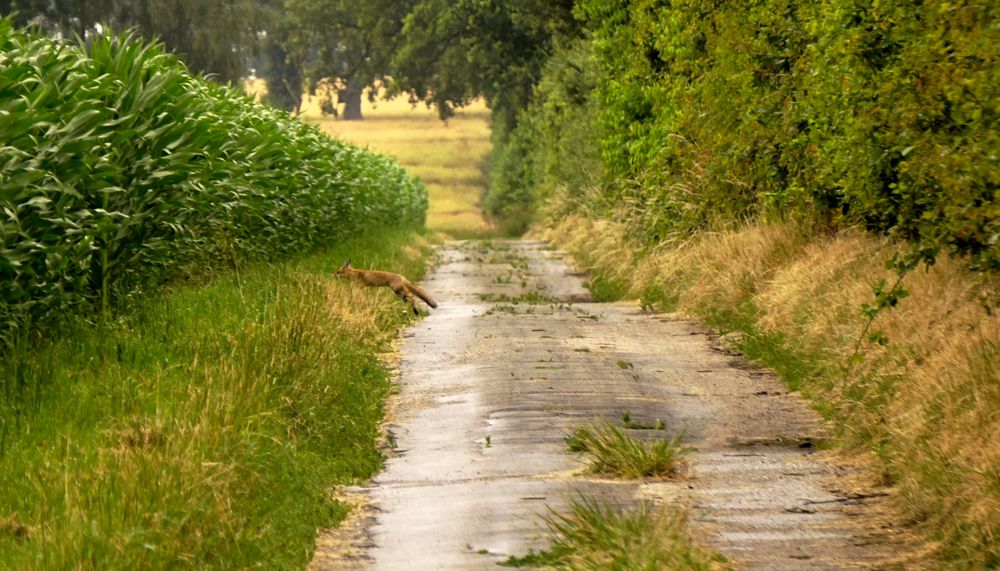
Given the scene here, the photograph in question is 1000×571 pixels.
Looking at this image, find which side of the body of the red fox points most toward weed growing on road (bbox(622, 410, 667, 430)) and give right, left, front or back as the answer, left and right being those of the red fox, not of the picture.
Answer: left

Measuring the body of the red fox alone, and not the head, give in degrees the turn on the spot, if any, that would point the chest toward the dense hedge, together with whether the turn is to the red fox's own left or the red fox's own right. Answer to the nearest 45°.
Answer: approximately 180°

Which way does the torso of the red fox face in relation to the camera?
to the viewer's left

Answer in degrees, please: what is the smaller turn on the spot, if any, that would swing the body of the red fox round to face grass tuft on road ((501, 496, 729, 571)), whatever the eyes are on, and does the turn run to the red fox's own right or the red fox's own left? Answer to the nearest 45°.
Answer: approximately 90° to the red fox's own left

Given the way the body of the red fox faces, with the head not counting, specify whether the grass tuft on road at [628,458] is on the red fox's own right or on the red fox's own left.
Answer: on the red fox's own left
